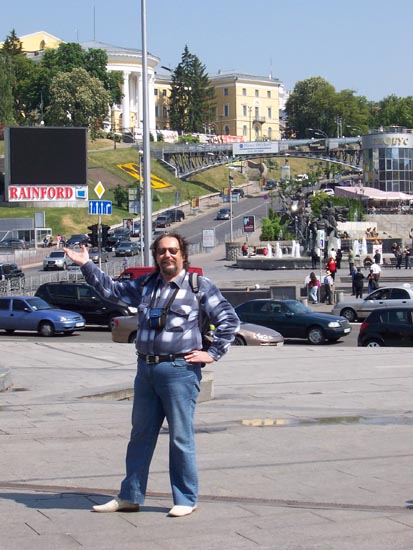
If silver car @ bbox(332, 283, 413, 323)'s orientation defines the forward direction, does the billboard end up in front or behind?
in front

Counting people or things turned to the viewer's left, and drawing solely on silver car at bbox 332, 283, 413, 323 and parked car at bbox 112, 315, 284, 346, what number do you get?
1

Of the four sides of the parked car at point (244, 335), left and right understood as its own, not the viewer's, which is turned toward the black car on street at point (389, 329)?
front

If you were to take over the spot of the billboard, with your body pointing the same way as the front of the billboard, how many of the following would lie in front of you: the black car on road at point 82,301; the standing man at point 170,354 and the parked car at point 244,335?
3

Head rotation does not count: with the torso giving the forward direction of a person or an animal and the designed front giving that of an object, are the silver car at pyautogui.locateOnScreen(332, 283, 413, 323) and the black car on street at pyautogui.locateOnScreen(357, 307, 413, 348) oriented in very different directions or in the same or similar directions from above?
very different directions

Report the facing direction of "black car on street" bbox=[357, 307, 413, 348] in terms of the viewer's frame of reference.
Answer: facing to the right of the viewer

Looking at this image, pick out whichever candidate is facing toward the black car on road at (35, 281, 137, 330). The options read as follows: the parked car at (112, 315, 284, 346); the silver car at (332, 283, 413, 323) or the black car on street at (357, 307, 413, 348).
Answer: the silver car at (332, 283, 413, 323)

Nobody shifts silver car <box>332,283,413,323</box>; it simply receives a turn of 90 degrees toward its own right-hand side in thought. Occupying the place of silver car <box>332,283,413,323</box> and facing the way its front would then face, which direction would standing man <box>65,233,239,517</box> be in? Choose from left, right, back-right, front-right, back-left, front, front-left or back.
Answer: back

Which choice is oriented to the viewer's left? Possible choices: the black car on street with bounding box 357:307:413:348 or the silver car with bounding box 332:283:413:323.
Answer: the silver car with bounding box 332:283:413:323

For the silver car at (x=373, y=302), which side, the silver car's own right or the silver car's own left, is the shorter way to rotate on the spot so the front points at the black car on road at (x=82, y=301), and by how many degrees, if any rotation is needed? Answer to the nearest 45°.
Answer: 0° — it already faces it

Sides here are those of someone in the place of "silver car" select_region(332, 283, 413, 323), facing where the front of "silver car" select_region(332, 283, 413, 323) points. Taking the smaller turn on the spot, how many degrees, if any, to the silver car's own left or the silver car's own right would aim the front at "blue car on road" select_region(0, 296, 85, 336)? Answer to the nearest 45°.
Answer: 0° — it already faces it

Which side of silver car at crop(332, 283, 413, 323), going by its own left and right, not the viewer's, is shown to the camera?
left

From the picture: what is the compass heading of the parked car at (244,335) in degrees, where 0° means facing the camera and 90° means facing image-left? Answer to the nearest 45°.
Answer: approximately 270°
